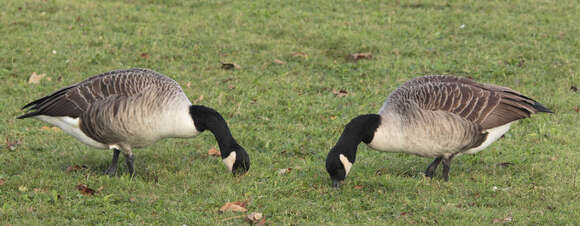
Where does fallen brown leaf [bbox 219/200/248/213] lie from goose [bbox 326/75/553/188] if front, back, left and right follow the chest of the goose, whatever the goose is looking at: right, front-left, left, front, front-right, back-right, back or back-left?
front-left

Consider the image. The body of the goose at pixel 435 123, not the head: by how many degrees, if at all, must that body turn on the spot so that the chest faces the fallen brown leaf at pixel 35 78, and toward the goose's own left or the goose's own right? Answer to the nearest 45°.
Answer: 0° — it already faces it

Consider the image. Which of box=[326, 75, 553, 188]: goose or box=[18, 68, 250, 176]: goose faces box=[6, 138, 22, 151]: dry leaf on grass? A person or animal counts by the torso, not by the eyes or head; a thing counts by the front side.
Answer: box=[326, 75, 553, 188]: goose

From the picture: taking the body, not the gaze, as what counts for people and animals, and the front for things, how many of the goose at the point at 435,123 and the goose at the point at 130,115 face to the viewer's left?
1

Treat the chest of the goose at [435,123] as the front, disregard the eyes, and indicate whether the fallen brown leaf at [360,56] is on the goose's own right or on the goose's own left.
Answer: on the goose's own right

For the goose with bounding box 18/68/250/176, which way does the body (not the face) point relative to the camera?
to the viewer's right

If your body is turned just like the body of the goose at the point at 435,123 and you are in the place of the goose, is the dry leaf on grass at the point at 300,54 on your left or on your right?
on your right

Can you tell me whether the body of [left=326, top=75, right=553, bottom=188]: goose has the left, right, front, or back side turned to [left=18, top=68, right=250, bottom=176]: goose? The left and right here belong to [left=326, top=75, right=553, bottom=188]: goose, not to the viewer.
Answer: front

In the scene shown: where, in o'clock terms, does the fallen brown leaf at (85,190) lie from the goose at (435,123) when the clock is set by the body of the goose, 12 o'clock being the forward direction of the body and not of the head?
The fallen brown leaf is roughly at 11 o'clock from the goose.

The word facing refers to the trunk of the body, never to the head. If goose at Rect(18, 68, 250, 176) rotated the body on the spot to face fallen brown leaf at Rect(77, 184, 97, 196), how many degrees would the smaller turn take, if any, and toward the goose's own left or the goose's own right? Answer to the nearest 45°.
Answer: approximately 135° to the goose's own right

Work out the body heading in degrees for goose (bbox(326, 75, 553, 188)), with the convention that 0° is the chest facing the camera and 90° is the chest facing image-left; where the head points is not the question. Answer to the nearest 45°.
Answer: approximately 90°

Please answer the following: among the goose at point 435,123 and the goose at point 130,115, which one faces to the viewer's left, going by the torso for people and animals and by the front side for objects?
the goose at point 435,123

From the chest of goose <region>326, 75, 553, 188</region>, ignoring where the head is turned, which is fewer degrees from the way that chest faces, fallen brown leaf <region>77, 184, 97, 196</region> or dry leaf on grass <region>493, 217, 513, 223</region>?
the fallen brown leaf

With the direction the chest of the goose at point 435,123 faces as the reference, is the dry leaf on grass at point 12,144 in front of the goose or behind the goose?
in front

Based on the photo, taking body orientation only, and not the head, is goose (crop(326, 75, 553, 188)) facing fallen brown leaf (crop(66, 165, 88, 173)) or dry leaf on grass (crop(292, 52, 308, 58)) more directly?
the fallen brown leaf
